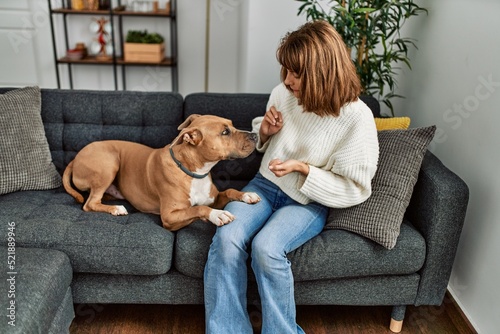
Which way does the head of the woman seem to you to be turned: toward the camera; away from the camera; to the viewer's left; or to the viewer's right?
to the viewer's left

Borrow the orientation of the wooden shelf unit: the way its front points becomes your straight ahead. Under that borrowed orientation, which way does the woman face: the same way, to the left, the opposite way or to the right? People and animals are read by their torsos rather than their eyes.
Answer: to the right

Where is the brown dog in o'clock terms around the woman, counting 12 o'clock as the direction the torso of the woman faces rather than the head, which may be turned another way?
The brown dog is roughly at 2 o'clock from the woman.

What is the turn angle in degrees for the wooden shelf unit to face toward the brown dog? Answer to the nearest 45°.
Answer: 0° — it already faces it

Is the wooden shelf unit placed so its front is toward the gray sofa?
yes

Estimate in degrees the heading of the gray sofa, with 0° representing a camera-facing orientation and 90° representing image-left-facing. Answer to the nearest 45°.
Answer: approximately 0°

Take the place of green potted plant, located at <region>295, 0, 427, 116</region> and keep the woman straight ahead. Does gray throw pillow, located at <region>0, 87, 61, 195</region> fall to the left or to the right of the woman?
right

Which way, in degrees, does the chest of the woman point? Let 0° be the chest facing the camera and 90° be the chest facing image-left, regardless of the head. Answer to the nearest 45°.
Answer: approximately 45°

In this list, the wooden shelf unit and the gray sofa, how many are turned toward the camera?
2

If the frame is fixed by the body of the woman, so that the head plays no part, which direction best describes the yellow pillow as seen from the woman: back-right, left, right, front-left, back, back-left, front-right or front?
back

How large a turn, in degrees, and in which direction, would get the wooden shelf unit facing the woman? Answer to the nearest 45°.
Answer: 0° — it already faces them

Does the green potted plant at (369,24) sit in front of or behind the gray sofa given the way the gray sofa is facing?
behind

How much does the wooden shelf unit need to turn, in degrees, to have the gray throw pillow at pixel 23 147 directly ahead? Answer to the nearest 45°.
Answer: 0° — it already faces it

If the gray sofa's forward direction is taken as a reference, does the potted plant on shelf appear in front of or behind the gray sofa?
behind
